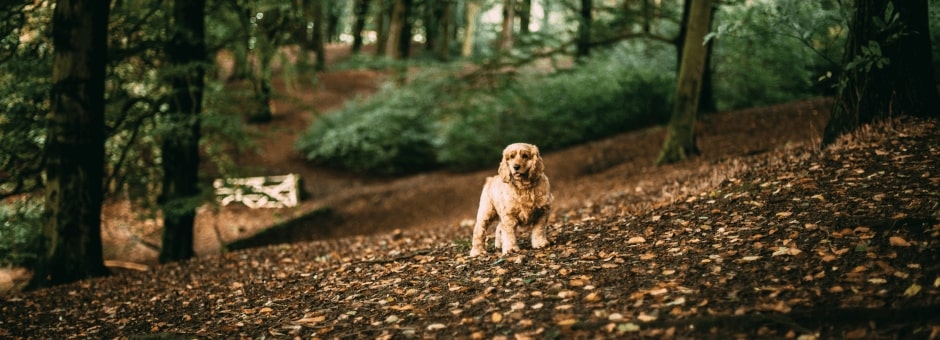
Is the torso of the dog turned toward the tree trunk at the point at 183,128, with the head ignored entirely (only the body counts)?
no

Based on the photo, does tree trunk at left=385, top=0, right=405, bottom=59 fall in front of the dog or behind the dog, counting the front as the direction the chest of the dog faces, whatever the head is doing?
behind

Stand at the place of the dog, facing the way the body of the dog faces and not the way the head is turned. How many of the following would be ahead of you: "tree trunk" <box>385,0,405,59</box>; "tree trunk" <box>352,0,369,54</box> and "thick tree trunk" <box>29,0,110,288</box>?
0

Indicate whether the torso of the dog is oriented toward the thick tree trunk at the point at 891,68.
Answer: no

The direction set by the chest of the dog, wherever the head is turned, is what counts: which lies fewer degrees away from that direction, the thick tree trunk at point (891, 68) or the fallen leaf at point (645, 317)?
the fallen leaf

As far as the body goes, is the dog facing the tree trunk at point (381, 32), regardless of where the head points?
no

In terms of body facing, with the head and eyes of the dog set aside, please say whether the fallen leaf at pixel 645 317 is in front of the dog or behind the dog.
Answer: in front

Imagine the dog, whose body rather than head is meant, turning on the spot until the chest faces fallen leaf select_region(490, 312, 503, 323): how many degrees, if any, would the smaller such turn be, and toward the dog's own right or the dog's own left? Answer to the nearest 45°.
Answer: approximately 45° to the dog's own right

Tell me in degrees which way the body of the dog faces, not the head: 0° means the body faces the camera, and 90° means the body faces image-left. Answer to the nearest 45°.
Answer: approximately 315°

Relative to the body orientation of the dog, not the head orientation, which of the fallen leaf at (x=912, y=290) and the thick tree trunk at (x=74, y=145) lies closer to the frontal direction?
the fallen leaf

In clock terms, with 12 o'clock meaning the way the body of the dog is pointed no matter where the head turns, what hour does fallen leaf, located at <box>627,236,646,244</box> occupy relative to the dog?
The fallen leaf is roughly at 10 o'clock from the dog.
